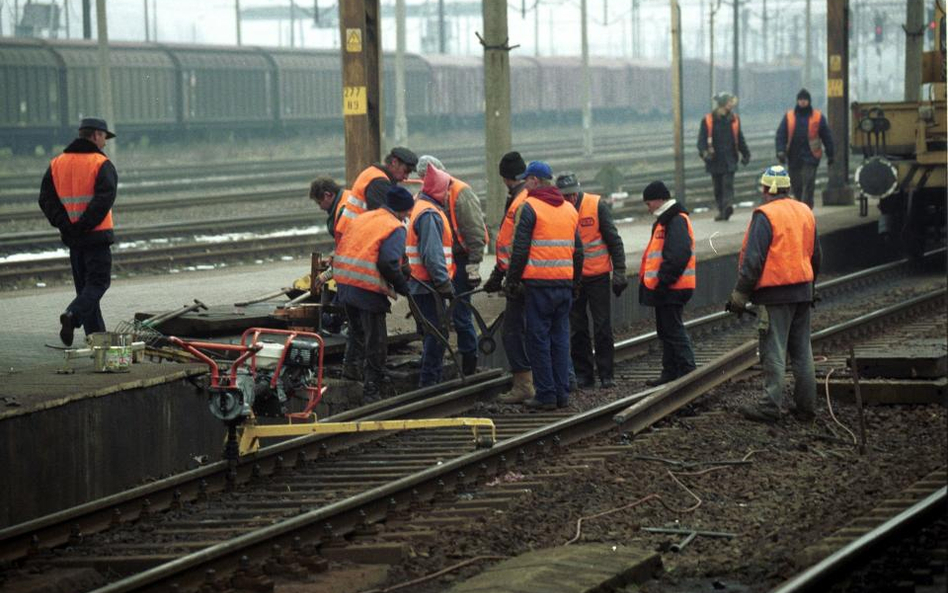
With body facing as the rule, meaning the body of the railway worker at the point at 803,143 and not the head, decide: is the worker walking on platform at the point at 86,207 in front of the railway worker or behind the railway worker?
in front

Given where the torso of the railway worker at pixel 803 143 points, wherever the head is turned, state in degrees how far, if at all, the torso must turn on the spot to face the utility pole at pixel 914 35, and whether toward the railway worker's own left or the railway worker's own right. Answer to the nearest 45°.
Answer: approximately 135° to the railway worker's own left

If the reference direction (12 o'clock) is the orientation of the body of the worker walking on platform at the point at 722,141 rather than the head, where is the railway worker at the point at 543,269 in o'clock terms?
The railway worker is roughly at 12 o'clock from the worker walking on platform.

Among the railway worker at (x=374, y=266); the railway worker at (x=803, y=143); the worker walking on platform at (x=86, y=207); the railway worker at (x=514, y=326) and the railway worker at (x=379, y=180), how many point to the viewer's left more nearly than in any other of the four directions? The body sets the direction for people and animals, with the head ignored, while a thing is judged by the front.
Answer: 1

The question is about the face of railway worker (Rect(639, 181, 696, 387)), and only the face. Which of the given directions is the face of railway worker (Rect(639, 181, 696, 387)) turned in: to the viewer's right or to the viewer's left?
to the viewer's left

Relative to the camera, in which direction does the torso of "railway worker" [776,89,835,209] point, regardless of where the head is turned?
toward the camera

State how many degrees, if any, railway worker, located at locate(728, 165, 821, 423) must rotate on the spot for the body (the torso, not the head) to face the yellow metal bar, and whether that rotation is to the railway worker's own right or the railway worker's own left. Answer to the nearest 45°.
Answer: approximately 90° to the railway worker's own left

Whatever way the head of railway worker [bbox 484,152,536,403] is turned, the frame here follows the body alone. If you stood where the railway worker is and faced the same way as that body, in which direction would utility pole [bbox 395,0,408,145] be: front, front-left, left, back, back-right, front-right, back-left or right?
right

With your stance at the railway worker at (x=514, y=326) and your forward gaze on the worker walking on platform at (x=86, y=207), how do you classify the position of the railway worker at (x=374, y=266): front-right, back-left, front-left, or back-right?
front-left

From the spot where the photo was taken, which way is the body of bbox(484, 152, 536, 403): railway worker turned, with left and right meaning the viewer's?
facing to the left of the viewer
